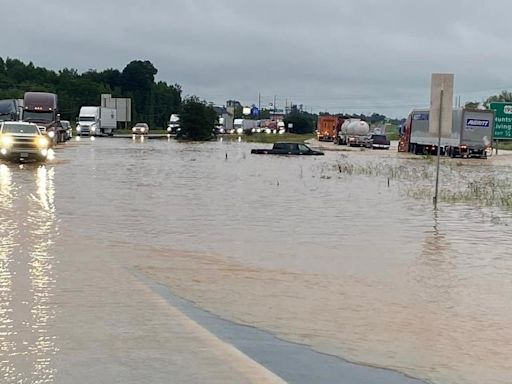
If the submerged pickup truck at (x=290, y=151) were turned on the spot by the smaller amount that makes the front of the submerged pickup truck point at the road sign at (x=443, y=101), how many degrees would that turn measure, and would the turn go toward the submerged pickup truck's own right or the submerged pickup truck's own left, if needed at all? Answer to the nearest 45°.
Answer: approximately 90° to the submerged pickup truck's own right

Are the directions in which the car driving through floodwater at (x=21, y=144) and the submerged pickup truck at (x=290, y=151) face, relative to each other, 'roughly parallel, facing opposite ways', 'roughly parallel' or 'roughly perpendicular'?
roughly perpendicular

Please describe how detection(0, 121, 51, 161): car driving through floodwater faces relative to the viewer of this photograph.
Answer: facing the viewer

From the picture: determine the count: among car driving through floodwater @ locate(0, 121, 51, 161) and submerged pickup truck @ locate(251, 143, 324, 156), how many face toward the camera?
1

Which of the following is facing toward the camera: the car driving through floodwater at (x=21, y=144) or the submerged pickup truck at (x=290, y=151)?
the car driving through floodwater at (x=21, y=144)

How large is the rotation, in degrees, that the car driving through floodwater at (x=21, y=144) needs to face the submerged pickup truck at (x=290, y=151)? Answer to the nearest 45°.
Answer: approximately 135° to its left
